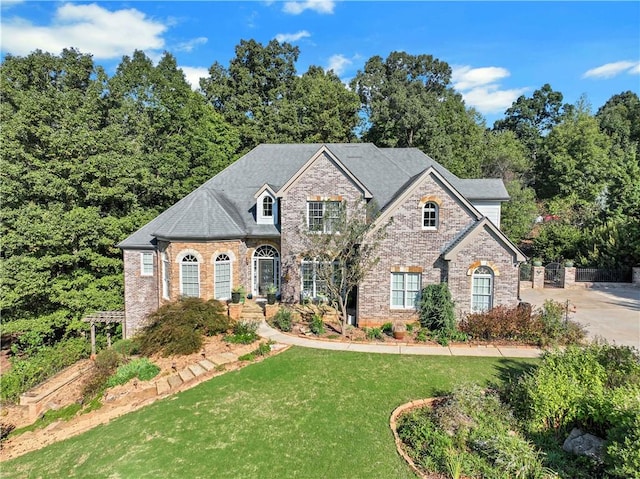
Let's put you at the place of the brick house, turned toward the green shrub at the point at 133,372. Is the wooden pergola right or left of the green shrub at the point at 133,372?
right

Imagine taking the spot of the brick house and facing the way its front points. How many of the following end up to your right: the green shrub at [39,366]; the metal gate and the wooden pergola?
2

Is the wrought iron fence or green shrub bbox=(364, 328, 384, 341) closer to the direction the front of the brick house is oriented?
the green shrub

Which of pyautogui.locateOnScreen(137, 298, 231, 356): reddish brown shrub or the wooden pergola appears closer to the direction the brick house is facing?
the reddish brown shrub

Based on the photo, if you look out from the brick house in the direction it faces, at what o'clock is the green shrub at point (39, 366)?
The green shrub is roughly at 3 o'clock from the brick house.

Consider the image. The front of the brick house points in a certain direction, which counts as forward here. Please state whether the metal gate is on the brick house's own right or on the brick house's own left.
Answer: on the brick house's own left

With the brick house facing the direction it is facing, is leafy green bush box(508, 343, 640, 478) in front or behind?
in front

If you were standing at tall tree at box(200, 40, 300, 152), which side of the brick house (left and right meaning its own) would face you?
back

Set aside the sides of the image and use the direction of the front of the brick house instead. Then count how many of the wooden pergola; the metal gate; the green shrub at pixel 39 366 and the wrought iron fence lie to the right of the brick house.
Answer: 2

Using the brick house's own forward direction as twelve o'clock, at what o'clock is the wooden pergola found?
The wooden pergola is roughly at 3 o'clock from the brick house.

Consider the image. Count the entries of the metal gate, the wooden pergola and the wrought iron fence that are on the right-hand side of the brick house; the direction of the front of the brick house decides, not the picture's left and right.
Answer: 1

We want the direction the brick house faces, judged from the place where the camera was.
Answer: facing the viewer
